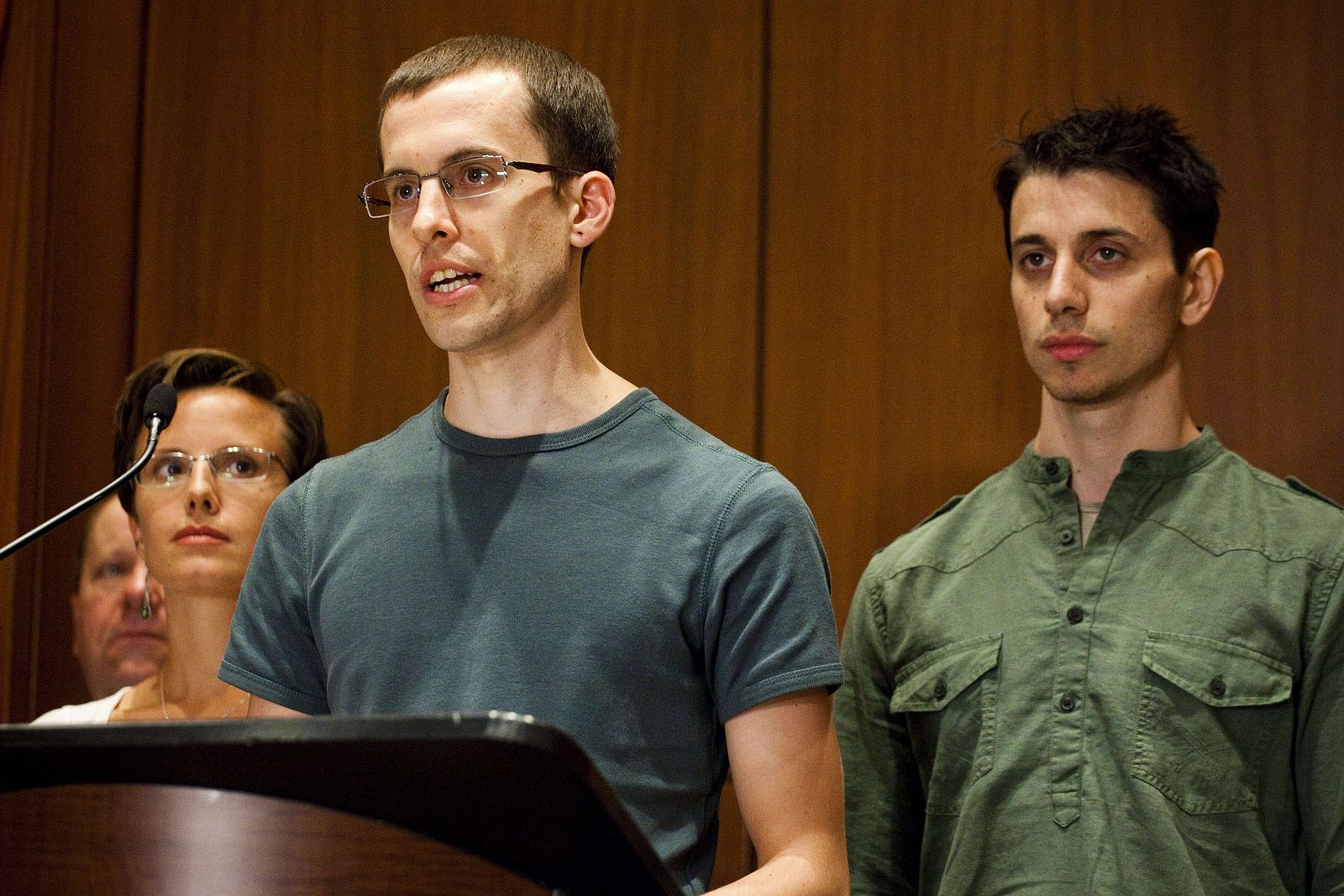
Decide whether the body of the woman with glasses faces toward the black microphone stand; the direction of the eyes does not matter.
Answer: yes

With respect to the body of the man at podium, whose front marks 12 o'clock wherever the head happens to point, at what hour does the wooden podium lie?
The wooden podium is roughly at 11 o'clock from the man at podium.

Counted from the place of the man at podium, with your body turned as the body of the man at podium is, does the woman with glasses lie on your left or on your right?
on your right

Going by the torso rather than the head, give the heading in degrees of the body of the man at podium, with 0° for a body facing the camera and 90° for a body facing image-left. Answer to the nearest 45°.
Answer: approximately 45°

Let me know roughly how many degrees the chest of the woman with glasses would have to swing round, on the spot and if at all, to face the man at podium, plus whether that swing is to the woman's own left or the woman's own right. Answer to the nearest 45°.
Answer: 0° — they already face them

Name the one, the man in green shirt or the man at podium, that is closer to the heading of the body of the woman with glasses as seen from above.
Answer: the man at podium

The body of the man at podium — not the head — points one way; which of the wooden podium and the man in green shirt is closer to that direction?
the wooden podium

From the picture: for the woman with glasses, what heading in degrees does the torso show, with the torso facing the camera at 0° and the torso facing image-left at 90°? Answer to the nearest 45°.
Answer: approximately 0°
